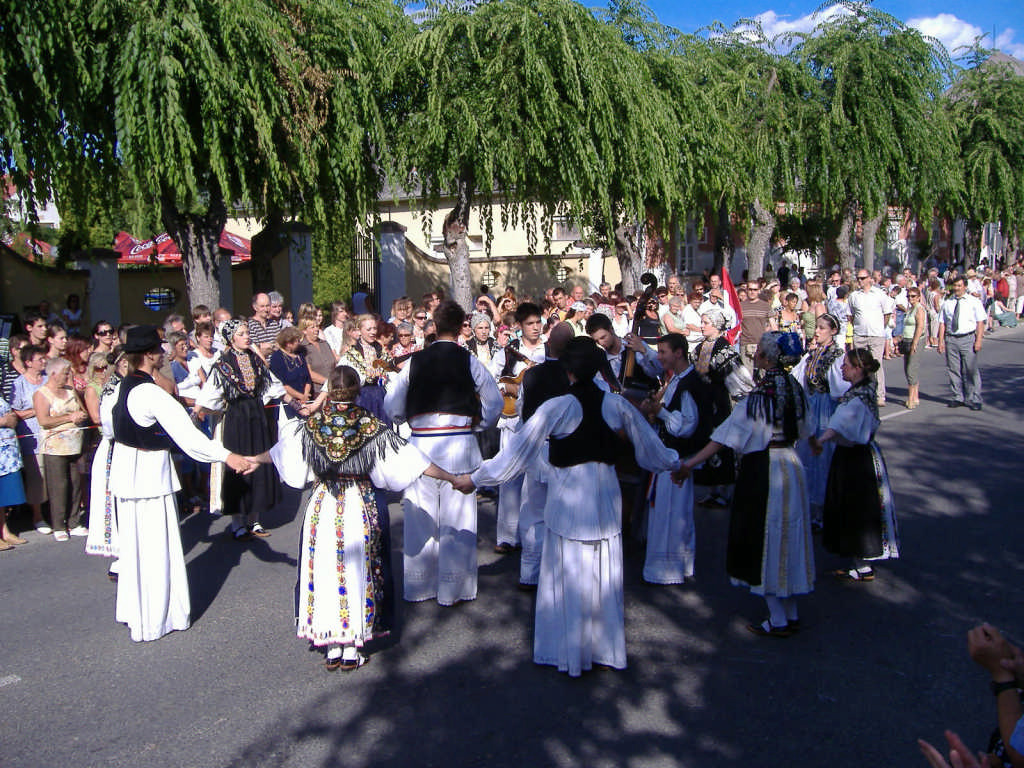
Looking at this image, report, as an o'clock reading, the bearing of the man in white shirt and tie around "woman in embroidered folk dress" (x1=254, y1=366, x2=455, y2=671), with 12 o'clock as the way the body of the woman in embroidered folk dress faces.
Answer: The man in white shirt and tie is roughly at 2 o'clock from the woman in embroidered folk dress.

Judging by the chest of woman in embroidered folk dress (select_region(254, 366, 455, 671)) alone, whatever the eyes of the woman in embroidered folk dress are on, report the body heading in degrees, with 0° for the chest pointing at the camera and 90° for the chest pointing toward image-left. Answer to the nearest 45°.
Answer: approximately 180°

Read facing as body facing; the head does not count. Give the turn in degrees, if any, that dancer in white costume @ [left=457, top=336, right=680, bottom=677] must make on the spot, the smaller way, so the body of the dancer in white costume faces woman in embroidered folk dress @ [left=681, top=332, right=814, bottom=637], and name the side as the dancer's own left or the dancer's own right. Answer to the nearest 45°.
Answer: approximately 45° to the dancer's own right

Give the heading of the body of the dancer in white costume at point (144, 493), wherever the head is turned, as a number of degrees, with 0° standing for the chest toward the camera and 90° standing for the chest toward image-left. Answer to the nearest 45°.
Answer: approximately 225°

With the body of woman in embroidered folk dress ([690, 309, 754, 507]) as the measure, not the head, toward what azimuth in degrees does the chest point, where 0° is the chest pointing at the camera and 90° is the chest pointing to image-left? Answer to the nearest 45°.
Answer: approximately 45°

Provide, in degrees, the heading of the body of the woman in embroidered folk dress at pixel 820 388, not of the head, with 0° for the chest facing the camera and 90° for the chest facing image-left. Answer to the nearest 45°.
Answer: approximately 45°

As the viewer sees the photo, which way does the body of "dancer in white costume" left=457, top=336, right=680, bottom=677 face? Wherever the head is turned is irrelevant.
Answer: away from the camera
